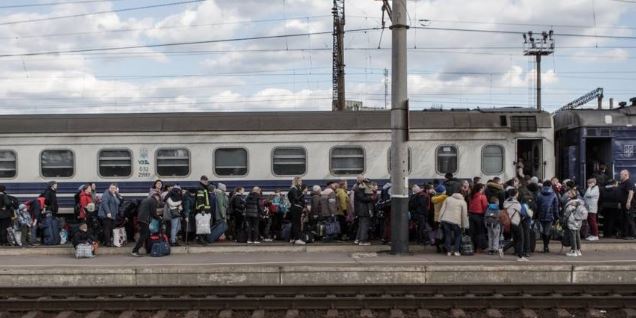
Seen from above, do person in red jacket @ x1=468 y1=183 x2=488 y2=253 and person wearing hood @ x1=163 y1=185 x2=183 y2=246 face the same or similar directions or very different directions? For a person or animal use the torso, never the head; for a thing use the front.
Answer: same or similar directions

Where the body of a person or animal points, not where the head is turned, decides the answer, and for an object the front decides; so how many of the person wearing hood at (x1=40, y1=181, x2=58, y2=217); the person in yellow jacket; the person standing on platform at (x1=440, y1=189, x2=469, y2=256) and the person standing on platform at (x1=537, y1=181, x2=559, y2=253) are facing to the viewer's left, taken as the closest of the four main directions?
0

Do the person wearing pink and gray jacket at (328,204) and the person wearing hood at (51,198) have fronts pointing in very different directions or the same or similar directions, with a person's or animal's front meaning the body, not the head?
same or similar directions

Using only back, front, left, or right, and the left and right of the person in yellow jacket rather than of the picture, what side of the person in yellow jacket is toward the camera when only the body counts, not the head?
back

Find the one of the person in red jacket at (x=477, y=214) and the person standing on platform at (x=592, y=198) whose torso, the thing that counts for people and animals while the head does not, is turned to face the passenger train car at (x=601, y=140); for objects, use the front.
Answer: the person in red jacket

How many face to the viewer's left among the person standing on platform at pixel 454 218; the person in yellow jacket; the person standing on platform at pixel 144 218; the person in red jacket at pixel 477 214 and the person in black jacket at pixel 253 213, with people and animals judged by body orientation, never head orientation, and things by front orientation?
0
